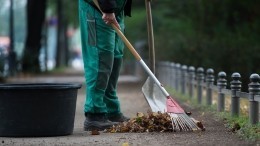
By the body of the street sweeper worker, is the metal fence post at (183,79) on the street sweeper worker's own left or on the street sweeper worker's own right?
on the street sweeper worker's own left

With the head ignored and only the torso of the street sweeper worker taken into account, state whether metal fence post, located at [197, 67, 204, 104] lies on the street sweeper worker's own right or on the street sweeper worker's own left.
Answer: on the street sweeper worker's own left

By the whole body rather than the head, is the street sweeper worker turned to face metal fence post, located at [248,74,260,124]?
yes

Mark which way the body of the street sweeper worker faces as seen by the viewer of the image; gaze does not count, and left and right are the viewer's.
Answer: facing to the right of the viewer
